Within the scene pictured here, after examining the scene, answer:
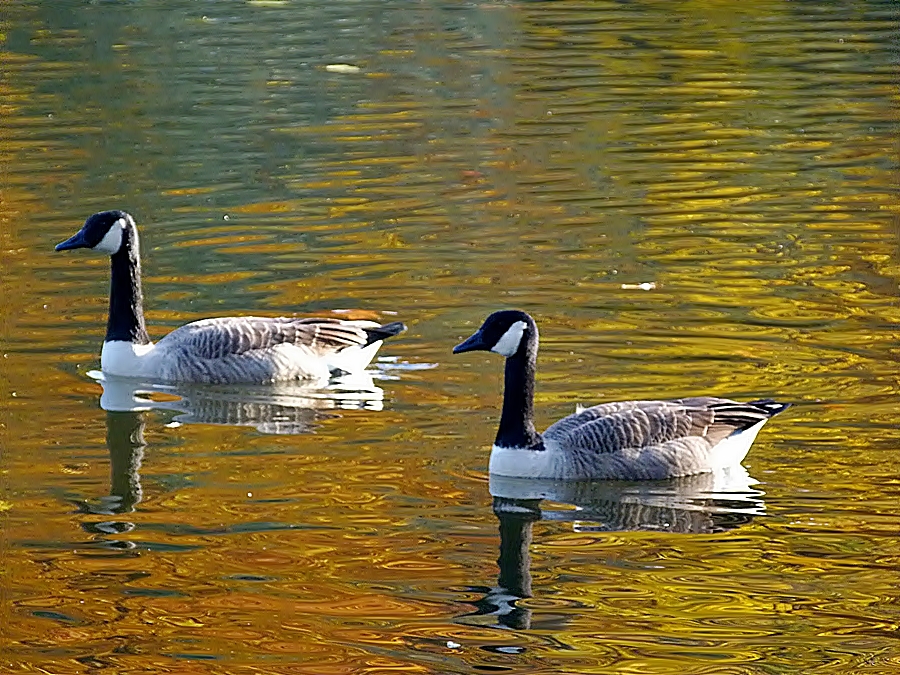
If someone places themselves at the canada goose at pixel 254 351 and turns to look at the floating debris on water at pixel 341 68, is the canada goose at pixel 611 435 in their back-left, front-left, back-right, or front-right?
back-right

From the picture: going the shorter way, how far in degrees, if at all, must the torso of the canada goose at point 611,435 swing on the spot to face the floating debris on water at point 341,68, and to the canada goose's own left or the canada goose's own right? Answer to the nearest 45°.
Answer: approximately 90° to the canada goose's own right

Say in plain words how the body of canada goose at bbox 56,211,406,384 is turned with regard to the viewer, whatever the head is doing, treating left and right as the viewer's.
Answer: facing to the left of the viewer

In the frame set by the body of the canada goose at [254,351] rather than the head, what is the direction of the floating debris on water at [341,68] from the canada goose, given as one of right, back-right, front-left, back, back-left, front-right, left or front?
right

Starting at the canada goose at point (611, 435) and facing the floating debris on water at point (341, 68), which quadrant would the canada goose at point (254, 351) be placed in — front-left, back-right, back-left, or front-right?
front-left

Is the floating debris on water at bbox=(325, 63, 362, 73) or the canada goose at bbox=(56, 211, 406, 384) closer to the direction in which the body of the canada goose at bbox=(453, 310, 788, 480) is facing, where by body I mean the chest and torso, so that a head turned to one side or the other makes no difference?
the canada goose

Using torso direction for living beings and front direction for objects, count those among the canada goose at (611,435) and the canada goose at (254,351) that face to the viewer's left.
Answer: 2

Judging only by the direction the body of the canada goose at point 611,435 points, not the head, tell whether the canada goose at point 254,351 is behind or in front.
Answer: in front

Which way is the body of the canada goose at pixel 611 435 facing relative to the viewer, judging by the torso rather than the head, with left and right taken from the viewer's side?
facing to the left of the viewer

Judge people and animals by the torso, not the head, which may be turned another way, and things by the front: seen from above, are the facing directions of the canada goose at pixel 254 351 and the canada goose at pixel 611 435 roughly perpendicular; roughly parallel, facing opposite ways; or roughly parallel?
roughly parallel

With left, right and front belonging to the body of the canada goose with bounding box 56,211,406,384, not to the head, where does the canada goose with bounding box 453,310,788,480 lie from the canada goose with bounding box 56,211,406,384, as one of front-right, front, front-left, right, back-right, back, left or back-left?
back-left
